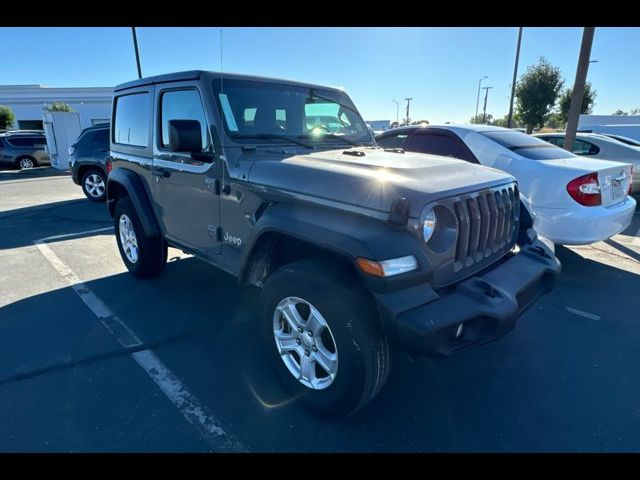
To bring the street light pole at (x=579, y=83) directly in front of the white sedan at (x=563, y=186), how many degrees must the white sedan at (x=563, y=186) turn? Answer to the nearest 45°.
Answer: approximately 45° to its right

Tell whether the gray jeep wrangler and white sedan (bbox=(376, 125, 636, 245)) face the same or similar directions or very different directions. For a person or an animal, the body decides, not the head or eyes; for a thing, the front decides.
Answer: very different directions

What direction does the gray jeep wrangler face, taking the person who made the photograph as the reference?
facing the viewer and to the right of the viewer

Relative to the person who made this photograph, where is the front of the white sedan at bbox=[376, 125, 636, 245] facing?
facing away from the viewer and to the left of the viewer

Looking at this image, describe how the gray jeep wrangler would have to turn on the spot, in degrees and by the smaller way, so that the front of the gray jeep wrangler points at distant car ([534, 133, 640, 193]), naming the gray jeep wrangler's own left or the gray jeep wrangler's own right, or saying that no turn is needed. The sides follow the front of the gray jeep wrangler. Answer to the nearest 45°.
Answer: approximately 90° to the gray jeep wrangler's own left

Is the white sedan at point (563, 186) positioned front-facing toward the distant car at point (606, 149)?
no

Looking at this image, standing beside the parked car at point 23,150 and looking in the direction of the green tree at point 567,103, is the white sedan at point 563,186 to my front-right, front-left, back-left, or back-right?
front-right

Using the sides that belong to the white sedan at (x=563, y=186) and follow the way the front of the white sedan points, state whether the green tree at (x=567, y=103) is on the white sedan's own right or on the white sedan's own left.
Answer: on the white sedan's own right

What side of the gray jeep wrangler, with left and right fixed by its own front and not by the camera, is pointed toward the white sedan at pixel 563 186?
left

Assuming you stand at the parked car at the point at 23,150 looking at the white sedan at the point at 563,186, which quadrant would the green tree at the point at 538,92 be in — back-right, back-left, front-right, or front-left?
front-left

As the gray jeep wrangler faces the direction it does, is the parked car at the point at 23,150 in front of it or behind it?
behind

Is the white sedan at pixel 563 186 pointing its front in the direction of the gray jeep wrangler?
no

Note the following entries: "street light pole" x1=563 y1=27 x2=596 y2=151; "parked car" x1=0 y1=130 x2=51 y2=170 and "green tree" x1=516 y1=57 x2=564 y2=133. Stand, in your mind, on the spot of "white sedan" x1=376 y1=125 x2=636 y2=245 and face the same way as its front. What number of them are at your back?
0

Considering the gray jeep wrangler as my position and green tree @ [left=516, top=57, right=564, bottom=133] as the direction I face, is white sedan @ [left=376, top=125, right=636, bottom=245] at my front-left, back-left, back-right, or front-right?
front-right

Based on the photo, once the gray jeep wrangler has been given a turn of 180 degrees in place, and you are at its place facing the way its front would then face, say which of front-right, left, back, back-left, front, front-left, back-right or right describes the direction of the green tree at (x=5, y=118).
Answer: front

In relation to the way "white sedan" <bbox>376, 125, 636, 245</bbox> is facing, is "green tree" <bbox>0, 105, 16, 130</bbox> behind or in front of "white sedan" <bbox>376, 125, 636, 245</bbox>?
in front
